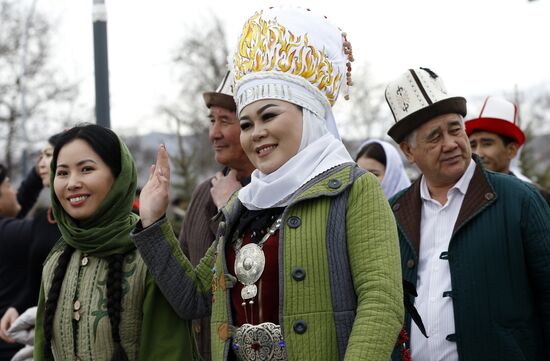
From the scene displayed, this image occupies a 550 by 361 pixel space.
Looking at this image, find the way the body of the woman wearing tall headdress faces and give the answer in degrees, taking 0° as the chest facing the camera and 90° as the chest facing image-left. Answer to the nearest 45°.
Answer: approximately 45°

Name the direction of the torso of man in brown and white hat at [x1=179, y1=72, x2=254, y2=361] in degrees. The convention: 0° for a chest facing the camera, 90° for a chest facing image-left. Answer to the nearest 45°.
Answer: approximately 45°

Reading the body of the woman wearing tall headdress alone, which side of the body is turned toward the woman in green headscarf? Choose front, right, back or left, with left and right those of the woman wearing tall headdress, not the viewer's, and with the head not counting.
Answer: right

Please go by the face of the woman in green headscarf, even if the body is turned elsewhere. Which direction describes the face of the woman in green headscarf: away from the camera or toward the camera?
toward the camera

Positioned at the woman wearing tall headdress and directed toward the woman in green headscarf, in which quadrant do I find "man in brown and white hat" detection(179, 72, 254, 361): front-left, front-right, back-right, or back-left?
front-right

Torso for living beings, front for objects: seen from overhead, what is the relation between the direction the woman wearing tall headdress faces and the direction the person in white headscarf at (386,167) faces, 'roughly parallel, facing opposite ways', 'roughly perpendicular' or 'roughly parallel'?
roughly parallel

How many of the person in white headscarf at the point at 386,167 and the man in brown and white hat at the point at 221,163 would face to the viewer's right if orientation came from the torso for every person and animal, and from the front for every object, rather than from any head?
0

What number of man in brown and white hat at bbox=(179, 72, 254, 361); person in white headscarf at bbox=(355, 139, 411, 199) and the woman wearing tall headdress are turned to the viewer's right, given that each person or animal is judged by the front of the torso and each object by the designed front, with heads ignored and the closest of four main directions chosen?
0

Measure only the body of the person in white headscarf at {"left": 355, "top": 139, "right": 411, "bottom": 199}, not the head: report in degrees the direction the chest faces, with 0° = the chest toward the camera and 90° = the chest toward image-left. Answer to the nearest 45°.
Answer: approximately 45°

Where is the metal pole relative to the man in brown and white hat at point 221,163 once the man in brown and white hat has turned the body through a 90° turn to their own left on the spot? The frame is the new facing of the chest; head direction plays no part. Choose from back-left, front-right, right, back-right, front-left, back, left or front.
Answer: back

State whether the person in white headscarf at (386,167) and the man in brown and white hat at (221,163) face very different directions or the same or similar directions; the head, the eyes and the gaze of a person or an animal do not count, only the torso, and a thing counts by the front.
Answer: same or similar directions

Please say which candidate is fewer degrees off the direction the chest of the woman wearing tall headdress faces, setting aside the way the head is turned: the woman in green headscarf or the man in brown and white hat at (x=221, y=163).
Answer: the woman in green headscarf

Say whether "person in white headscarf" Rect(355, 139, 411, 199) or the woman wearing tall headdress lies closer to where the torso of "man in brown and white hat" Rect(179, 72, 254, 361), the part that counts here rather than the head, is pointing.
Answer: the woman wearing tall headdress

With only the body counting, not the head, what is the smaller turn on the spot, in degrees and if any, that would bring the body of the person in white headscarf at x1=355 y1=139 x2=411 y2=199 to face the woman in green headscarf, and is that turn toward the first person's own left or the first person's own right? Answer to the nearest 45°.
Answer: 0° — they already face them

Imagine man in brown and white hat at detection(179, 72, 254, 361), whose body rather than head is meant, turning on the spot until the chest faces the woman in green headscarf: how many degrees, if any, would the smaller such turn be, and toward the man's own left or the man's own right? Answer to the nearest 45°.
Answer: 0° — they already face them

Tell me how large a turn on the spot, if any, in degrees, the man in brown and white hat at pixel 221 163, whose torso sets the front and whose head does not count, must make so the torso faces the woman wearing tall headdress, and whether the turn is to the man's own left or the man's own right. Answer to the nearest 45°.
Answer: approximately 45° to the man's own left
